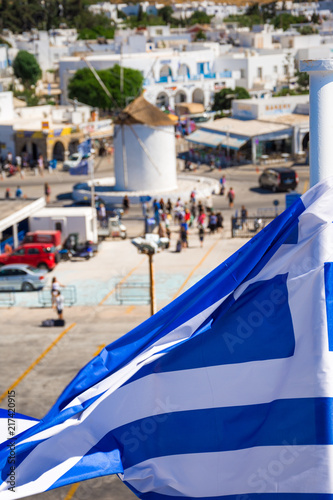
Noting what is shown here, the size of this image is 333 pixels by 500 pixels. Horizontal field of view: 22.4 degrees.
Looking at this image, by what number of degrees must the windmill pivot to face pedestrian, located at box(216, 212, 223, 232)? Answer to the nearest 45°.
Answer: approximately 45° to its left

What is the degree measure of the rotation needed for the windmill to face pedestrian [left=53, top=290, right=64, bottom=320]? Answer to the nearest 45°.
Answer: approximately 45° to its left

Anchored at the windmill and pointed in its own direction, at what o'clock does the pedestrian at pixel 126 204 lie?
The pedestrian is roughly at 11 o'clock from the windmill.

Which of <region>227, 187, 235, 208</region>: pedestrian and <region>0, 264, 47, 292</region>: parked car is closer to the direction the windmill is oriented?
the parked car

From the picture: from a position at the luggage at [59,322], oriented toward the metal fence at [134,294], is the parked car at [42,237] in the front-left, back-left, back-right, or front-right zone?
front-left

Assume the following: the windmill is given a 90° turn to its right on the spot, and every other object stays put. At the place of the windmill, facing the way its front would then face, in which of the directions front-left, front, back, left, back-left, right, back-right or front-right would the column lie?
back-left

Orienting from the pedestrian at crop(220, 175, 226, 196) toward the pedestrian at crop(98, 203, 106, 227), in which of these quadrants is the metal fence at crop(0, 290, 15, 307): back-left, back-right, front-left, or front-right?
front-left

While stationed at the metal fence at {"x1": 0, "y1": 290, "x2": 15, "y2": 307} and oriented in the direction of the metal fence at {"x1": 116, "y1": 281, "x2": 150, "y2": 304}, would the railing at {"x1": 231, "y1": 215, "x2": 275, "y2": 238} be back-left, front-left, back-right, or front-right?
front-left

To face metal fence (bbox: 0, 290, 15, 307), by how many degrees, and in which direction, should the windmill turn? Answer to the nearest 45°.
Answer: approximately 45° to its left

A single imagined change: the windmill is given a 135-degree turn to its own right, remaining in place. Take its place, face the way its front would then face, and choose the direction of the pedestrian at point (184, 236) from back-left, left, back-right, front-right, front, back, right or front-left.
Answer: back

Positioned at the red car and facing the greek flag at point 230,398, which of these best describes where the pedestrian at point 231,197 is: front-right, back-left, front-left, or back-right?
back-left

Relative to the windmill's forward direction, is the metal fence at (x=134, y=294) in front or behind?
in front

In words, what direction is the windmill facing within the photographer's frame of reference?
facing the viewer and to the left of the viewer

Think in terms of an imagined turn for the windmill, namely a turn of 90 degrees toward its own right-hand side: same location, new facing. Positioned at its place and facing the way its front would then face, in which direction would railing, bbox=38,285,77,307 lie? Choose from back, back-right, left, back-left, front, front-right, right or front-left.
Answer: back-left

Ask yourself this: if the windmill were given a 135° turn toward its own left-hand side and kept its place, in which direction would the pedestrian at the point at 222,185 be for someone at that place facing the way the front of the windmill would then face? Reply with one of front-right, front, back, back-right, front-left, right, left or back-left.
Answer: front
